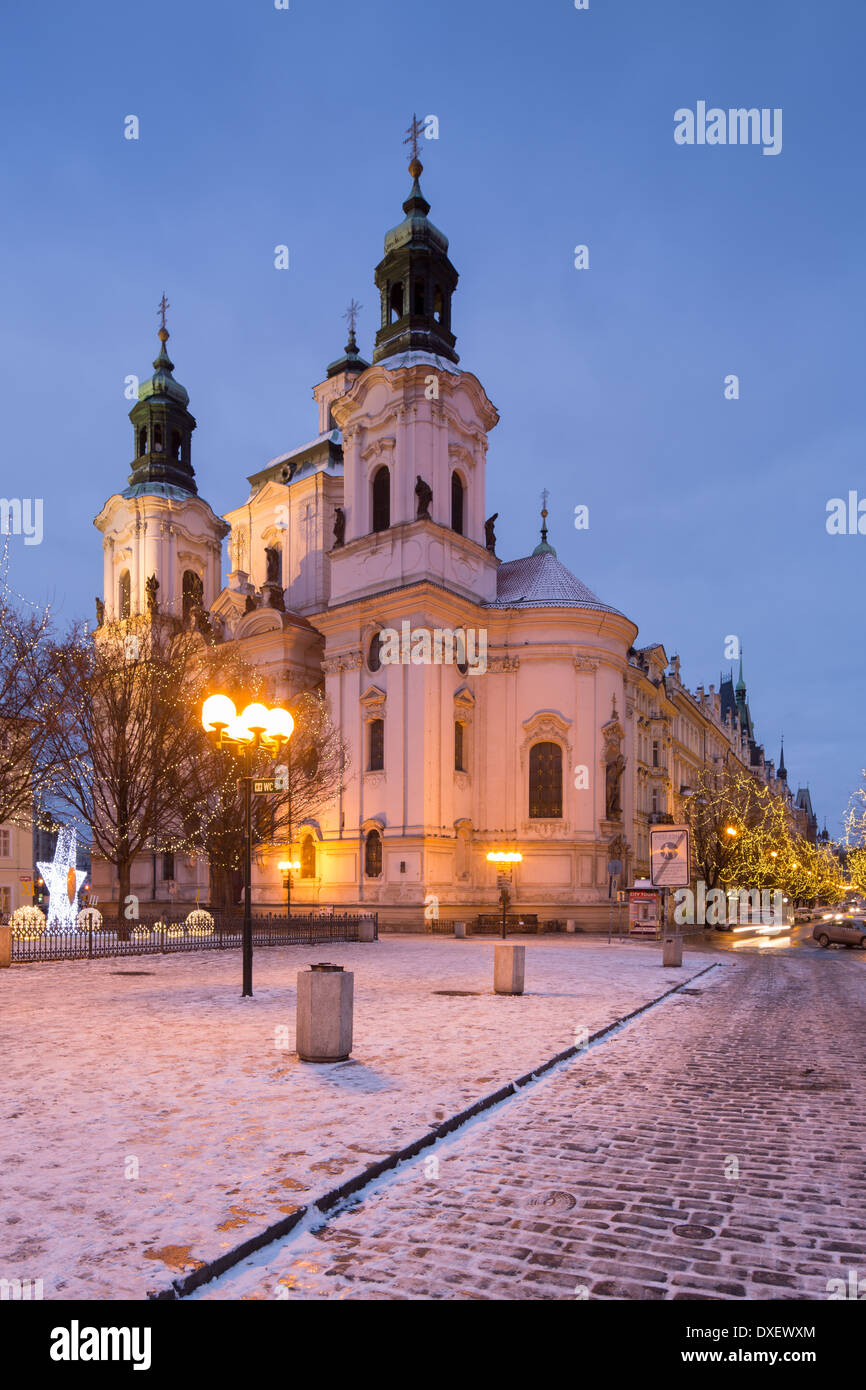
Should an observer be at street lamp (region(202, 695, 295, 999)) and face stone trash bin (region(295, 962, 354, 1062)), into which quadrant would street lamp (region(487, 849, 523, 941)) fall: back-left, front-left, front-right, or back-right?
back-left

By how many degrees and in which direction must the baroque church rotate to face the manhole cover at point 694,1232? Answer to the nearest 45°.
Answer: approximately 45° to its left

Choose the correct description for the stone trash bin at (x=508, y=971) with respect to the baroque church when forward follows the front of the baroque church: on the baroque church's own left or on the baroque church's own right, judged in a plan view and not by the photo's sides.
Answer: on the baroque church's own left

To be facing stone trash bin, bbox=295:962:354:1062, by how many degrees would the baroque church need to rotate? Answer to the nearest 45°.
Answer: approximately 45° to its left

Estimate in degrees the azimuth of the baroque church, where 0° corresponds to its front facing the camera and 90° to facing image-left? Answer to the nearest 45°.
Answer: approximately 45°
